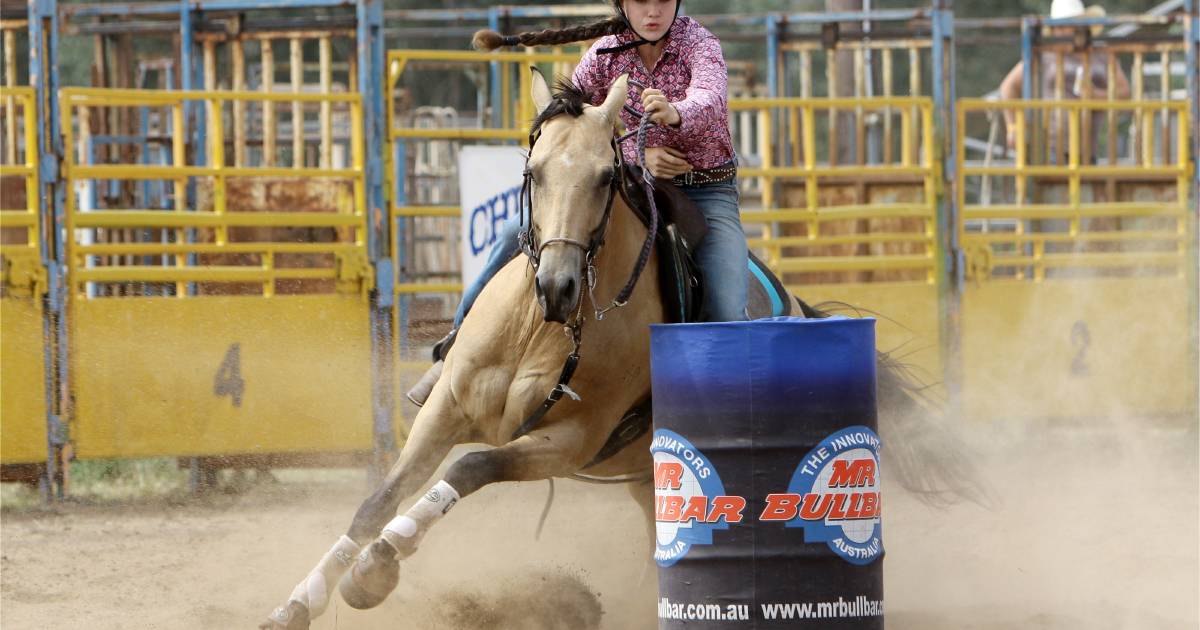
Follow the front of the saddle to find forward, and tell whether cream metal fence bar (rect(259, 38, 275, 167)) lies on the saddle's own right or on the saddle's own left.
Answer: on the saddle's own right

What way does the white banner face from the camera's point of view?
toward the camera

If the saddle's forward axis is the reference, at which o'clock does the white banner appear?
The white banner is roughly at 4 o'clock from the saddle.

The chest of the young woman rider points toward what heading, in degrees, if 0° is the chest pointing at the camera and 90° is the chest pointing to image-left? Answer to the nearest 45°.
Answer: approximately 45°

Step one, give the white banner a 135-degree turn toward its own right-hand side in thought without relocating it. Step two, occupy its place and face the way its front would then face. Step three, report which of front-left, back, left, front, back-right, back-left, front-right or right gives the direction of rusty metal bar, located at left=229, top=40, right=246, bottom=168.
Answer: front

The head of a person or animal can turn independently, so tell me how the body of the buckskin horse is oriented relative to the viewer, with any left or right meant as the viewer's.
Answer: facing the viewer and to the left of the viewer

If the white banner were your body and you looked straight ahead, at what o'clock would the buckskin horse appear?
The buckskin horse is roughly at 12 o'clock from the white banner.

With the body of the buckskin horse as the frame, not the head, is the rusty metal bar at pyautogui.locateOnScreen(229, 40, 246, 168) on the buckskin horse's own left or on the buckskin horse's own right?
on the buckskin horse's own right

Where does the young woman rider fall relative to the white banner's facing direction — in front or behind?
in front

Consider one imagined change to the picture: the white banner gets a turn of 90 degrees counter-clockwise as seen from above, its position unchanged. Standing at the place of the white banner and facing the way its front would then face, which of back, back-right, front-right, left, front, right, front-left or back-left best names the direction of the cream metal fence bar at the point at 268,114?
back-left

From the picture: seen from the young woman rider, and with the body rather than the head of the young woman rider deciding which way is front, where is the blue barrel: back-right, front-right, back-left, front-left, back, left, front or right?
front-left

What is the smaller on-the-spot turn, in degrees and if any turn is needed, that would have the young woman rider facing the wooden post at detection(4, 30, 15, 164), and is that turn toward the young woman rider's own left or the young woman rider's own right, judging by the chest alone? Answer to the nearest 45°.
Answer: approximately 90° to the young woman rider's own right

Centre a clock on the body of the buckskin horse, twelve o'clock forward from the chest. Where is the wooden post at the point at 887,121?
The wooden post is roughly at 5 o'clock from the buckskin horse.
